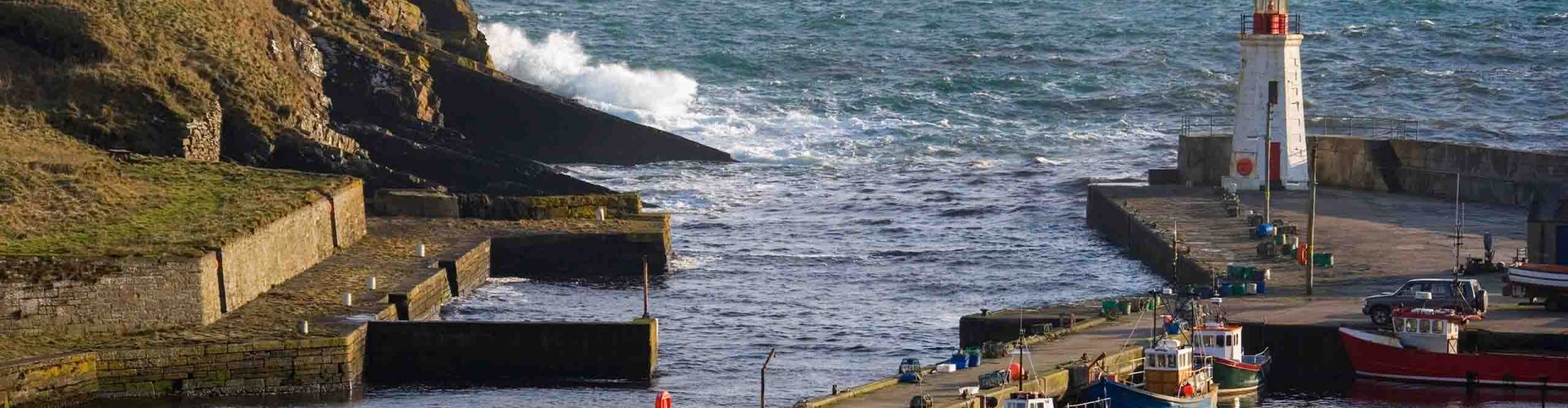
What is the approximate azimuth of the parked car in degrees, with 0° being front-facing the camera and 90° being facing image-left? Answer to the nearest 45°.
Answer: approximately 90°

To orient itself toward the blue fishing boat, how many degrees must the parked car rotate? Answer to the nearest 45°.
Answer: approximately 45° to its left
